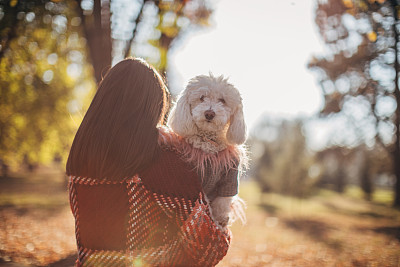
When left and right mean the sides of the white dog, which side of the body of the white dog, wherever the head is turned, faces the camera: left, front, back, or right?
front

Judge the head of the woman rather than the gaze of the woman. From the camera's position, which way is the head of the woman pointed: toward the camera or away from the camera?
away from the camera
